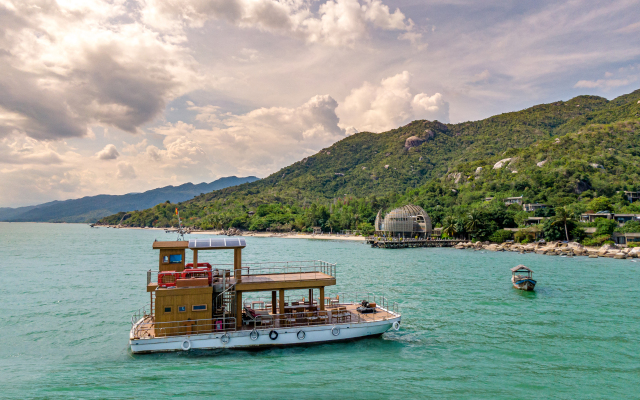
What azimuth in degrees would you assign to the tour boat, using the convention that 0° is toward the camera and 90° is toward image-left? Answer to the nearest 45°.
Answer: approximately 270°
